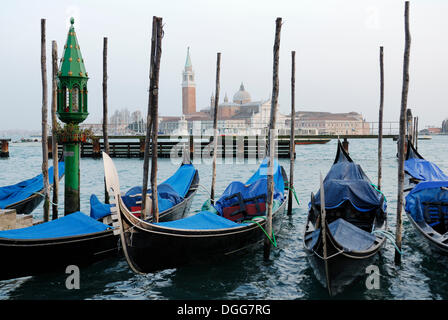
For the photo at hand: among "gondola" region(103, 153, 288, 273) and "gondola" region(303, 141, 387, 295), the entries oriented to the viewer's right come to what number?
0

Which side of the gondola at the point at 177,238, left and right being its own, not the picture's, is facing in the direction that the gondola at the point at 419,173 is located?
back

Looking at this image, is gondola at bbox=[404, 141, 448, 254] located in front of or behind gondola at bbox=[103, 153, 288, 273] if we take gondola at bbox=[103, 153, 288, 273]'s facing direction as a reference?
behind

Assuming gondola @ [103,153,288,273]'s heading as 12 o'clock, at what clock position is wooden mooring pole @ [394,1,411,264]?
The wooden mooring pole is roughly at 7 o'clock from the gondola.
